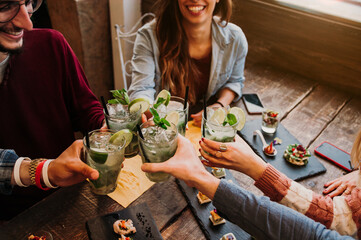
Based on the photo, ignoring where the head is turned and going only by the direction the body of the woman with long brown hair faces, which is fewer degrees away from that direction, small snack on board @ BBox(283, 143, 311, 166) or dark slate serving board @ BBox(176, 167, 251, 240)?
the dark slate serving board

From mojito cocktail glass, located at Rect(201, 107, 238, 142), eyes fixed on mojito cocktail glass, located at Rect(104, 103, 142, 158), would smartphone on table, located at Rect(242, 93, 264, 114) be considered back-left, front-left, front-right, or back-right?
back-right

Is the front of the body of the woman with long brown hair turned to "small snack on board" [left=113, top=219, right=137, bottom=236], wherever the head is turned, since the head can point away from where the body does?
yes

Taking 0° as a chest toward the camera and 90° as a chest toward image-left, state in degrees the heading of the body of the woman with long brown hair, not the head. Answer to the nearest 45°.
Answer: approximately 0°

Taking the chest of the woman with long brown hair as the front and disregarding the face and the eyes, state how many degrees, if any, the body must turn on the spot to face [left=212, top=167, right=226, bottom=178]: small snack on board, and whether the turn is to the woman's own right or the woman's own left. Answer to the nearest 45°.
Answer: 0° — they already face it
